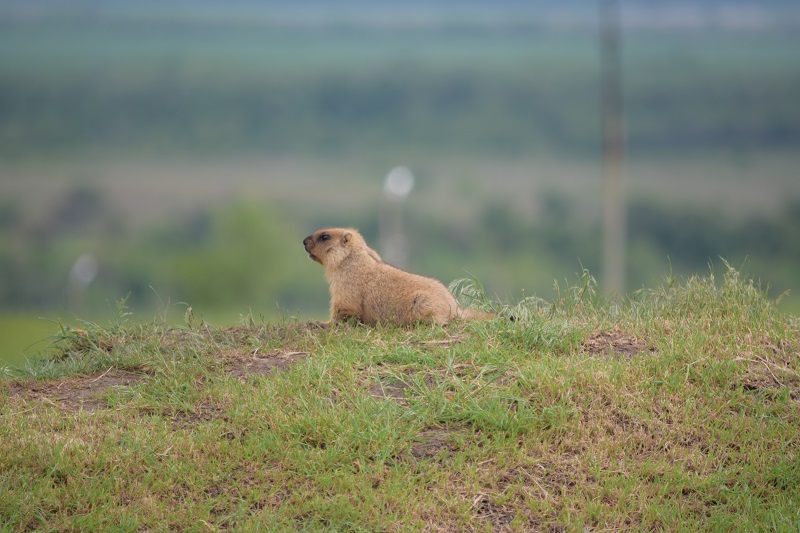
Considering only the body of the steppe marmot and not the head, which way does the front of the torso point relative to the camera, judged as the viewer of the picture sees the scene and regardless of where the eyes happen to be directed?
to the viewer's left
